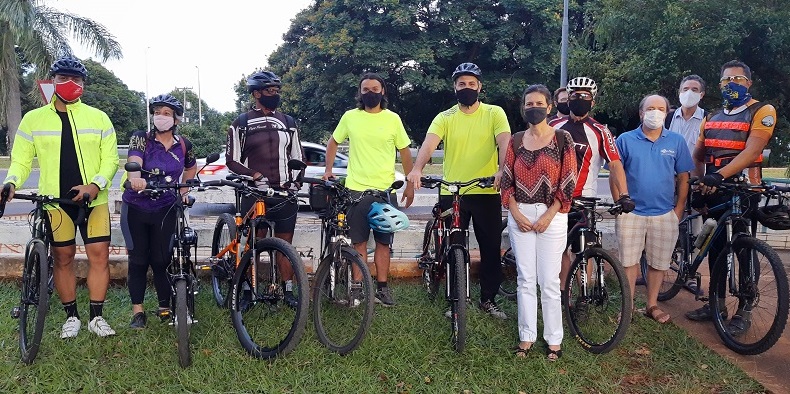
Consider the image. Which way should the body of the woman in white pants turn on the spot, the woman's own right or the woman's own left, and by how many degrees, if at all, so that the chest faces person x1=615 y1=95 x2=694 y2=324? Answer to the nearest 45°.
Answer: approximately 135° to the woman's own left

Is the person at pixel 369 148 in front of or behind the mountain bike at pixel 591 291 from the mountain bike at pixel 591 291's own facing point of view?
behind

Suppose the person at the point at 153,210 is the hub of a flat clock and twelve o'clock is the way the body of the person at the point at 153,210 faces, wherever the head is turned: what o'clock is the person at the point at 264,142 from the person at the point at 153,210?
the person at the point at 264,142 is roughly at 9 o'clock from the person at the point at 153,210.

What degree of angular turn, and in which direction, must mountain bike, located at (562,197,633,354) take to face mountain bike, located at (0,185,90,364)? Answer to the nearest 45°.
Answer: approximately 90° to its right

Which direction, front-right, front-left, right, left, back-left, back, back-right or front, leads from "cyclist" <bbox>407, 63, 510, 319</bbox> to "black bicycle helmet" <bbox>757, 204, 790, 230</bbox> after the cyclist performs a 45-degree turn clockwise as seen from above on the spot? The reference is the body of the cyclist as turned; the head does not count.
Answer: back-left

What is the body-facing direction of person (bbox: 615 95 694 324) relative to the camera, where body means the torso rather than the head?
toward the camera

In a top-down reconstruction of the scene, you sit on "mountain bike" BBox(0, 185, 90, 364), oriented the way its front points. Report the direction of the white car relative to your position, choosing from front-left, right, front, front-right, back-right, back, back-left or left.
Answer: back-left

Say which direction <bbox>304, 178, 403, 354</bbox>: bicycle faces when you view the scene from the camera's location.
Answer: facing the viewer

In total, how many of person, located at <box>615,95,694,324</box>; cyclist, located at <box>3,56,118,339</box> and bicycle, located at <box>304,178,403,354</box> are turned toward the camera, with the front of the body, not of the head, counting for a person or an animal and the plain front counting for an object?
3

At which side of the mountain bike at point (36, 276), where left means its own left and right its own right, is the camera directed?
front

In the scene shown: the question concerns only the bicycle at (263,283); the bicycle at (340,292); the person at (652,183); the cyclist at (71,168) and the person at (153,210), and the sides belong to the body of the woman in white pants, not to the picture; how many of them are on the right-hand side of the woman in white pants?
4
